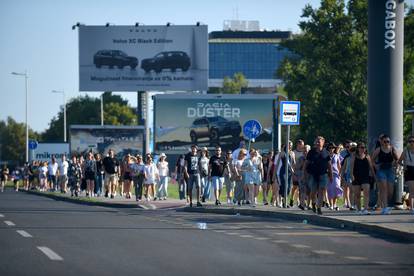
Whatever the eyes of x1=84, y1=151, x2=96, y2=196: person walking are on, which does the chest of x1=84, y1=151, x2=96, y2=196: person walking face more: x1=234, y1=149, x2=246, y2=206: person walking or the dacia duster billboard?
the person walking
